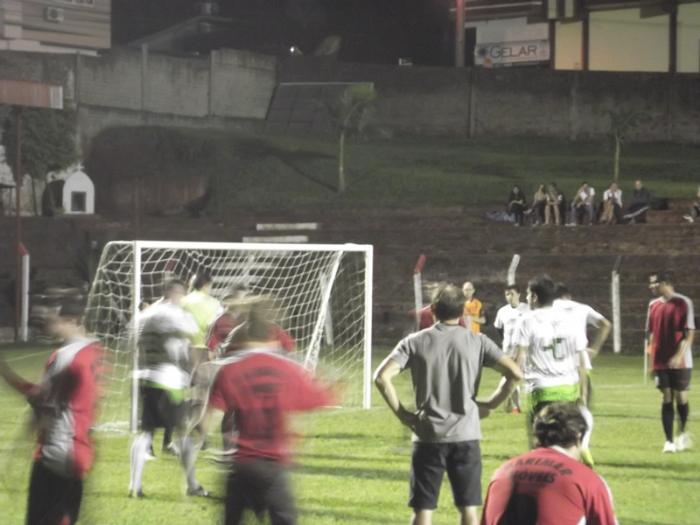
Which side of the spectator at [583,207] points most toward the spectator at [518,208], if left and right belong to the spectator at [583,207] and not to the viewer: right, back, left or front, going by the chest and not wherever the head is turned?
right

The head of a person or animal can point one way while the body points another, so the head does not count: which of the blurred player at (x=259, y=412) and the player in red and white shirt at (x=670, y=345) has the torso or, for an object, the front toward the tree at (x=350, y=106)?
the blurred player

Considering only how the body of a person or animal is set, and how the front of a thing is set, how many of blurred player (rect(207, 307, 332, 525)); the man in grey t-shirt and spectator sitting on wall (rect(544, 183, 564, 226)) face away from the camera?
2

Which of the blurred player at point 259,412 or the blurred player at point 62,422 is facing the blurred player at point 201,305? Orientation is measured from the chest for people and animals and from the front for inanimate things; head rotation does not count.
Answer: the blurred player at point 259,412

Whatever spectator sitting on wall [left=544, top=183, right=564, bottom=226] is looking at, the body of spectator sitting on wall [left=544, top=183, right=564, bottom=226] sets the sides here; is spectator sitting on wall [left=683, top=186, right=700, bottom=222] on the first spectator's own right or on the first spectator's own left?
on the first spectator's own left

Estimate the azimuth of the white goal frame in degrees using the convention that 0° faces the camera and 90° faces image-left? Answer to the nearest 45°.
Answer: approximately 315°

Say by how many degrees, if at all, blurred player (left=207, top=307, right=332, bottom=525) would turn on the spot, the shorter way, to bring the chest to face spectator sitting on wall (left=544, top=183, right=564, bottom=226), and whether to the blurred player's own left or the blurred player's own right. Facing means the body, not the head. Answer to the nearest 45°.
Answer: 0° — they already face them

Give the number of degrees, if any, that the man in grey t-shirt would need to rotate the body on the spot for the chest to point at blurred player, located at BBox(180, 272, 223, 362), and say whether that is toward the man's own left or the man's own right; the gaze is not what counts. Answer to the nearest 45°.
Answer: approximately 45° to the man's own left

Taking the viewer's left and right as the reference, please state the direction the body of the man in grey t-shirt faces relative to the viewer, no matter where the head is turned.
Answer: facing away from the viewer

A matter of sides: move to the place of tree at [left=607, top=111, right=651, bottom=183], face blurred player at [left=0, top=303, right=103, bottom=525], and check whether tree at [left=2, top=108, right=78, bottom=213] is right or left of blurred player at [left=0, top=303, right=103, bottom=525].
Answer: right

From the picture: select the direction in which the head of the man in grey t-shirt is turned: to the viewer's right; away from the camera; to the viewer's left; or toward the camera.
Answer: away from the camera
